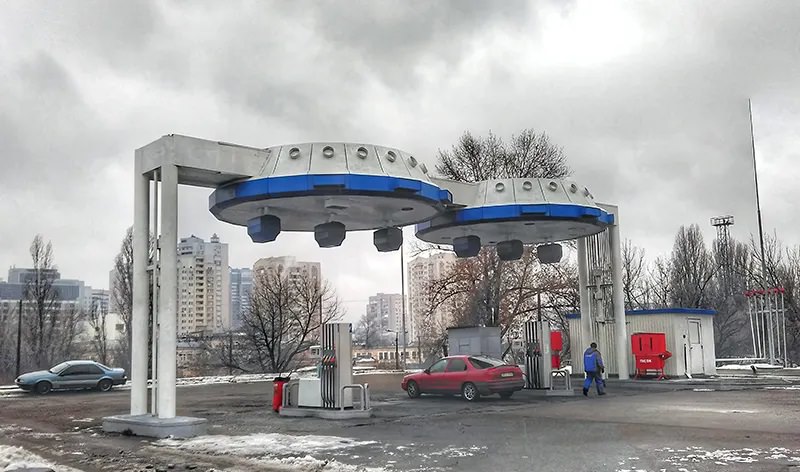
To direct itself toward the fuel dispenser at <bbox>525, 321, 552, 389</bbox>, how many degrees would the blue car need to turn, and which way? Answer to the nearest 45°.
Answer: approximately 135° to its left

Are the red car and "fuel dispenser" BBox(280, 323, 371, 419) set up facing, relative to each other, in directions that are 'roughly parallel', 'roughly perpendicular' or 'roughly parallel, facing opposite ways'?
roughly perpendicular

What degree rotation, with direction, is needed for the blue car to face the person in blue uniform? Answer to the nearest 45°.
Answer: approximately 135° to its left

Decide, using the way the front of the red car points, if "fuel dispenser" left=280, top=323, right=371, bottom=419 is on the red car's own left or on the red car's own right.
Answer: on the red car's own left

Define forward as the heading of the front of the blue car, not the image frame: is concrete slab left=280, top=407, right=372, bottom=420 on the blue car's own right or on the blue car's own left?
on the blue car's own left

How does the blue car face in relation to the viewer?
to the viewer's left

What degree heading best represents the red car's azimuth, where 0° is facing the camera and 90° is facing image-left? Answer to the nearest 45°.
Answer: approximately 135°

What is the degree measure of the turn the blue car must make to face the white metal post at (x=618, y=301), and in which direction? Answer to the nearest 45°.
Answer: approximately 135° to its left
